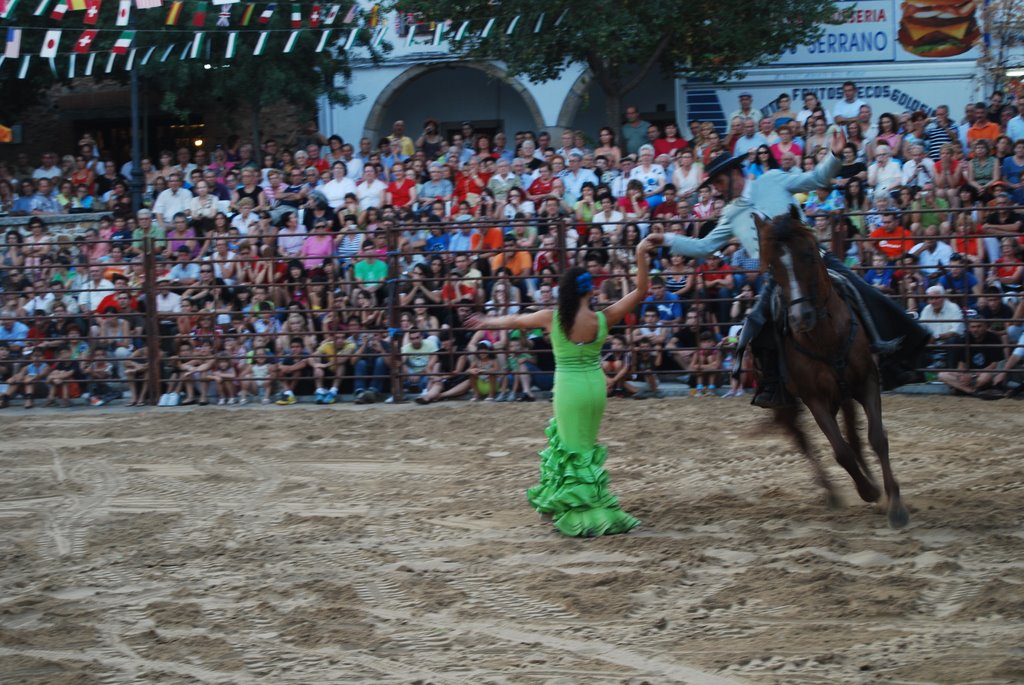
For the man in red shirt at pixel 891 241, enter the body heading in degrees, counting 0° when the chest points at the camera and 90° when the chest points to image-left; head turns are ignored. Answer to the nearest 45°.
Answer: approximately 0°

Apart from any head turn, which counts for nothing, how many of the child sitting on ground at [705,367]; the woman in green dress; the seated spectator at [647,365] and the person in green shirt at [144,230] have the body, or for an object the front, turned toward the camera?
3

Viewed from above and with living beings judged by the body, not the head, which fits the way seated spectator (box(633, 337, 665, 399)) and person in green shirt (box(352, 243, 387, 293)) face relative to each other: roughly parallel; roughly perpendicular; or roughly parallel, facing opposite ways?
roughly parallel

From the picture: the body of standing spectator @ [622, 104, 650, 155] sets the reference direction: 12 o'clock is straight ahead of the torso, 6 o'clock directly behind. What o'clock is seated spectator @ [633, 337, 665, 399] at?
The seated spectator is roughly at 12 o'clock from the standing spectator.

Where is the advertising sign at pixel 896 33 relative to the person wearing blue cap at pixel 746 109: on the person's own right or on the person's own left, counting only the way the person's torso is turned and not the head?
on the person's own left

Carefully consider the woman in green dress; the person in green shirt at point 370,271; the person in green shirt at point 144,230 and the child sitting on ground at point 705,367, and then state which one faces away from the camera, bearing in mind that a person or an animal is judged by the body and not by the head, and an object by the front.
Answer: the woman in green dress

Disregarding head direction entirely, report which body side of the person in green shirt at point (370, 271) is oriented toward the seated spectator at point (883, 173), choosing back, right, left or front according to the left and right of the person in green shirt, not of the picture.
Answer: left

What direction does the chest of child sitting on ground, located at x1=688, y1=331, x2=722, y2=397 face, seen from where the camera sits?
toward the camera

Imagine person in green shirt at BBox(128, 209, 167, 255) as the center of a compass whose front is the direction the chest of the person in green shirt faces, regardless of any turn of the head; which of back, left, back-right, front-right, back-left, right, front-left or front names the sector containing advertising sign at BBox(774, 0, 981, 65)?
left

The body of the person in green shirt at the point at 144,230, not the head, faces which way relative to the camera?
toward the camera

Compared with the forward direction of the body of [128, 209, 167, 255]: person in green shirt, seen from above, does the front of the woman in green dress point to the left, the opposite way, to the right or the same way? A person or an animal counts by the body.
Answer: the opposite way

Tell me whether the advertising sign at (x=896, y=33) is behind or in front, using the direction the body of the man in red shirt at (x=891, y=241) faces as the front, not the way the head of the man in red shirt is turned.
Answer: behind

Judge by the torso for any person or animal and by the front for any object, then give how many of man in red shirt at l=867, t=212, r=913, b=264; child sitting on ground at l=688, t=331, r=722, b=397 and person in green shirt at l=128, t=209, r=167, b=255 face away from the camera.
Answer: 0

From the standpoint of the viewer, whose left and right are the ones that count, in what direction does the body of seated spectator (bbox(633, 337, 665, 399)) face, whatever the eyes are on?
facing the viewer

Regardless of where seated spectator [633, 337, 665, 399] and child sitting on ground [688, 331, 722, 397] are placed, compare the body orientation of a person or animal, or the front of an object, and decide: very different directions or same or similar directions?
same or similar directions
